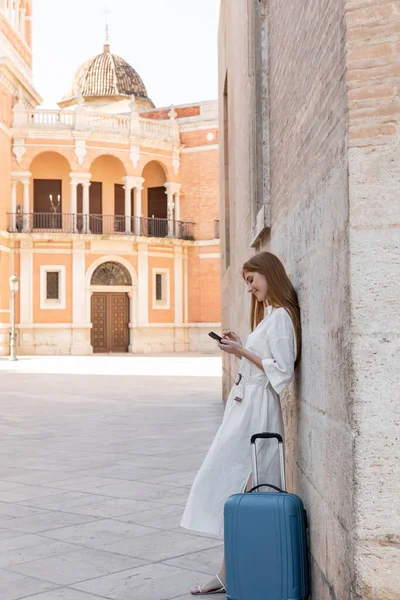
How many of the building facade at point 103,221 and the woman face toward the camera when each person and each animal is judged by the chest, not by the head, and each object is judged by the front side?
1

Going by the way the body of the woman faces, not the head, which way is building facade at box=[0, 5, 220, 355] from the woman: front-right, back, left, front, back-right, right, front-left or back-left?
right

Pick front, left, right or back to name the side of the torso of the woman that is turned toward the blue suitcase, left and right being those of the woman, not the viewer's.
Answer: left

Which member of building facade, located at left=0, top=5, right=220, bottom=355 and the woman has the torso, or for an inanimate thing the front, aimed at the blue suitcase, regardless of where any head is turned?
the building facade

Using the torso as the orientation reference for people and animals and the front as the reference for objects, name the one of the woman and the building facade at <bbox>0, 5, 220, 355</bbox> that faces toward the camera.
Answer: the building facade

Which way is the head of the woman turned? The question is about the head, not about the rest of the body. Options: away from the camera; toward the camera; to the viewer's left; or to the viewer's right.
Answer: to the viewer's left

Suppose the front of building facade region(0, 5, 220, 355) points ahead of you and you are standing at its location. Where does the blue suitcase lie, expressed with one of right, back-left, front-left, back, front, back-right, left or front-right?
front

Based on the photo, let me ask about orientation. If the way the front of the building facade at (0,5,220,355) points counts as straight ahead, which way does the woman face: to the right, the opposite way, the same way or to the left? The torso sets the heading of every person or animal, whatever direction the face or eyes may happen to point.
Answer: to the right

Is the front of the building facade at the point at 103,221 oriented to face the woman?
yes

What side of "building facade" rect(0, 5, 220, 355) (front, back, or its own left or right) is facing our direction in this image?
front

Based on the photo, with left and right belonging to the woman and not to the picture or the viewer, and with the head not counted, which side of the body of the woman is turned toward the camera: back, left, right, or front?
left
